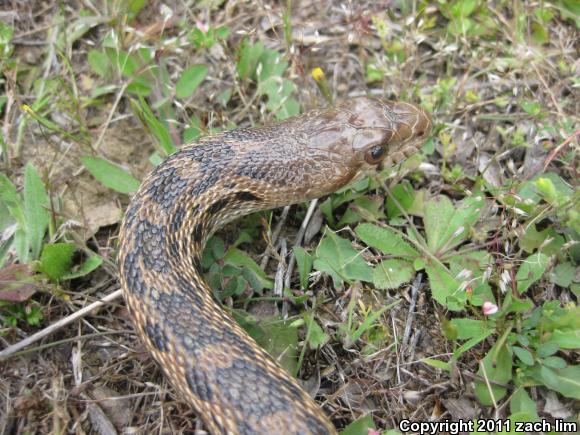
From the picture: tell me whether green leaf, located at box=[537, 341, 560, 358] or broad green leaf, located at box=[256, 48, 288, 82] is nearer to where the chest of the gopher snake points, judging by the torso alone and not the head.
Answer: the green leaf

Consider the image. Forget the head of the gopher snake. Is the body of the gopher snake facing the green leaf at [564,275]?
yes

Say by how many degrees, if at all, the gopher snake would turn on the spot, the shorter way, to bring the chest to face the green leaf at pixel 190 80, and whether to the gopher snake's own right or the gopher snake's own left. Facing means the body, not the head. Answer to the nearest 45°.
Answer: approximately 90° to the gopher snake's own left

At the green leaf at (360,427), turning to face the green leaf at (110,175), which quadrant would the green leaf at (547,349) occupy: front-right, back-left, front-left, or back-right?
back-right

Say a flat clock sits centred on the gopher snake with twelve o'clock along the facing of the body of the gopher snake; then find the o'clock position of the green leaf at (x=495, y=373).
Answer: The green leaf is roughly at 1 o'clock from the gopher snake.

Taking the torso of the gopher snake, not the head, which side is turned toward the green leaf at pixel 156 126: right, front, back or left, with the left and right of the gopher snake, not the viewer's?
left

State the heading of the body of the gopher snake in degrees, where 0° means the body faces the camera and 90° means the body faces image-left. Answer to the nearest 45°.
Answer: approximately 270°

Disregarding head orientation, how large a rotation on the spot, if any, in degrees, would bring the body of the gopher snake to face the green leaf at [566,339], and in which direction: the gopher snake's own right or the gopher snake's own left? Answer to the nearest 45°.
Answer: approximately 45° to the gopher snake's own right

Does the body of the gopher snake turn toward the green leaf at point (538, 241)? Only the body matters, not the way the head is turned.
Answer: yes

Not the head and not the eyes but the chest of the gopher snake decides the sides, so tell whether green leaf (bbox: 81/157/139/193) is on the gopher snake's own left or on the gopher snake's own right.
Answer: on the gopher snake's own left

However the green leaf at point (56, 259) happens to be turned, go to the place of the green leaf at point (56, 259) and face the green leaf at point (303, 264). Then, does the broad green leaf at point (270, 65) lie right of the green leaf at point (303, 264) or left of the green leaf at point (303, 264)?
left
